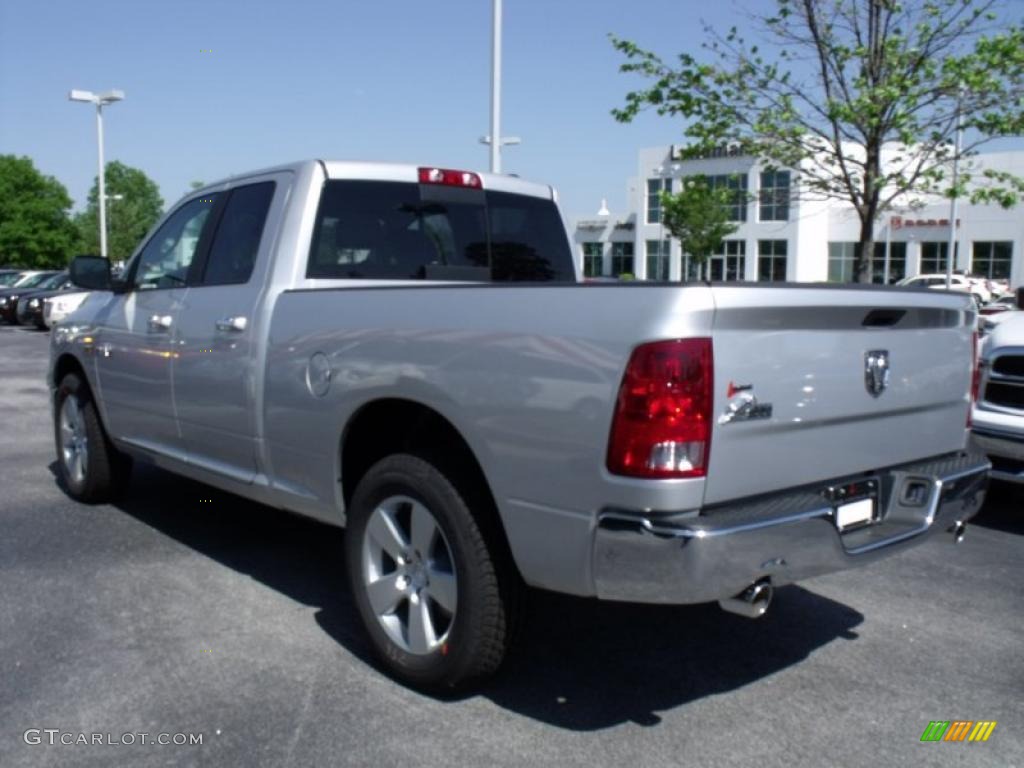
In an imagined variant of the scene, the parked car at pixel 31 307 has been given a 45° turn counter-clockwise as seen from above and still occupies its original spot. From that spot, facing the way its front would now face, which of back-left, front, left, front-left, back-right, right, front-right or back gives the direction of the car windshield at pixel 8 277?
back

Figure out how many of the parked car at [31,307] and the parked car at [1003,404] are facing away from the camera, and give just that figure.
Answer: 0

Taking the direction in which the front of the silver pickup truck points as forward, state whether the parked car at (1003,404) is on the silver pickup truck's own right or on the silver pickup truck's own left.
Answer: on the silver pickup truck's own right

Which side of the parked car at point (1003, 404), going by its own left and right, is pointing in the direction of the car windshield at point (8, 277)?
right

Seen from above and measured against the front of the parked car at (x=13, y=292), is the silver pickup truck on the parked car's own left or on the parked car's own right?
on the parked car's own left

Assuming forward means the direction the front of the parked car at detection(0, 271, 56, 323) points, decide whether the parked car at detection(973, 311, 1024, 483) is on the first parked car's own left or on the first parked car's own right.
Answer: on the first parked car's own left

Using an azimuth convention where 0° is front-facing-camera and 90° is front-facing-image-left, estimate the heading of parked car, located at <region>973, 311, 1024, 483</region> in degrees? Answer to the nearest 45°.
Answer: approximately 45°

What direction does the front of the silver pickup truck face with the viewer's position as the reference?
facing away from the viewer and to the left of the viewer
